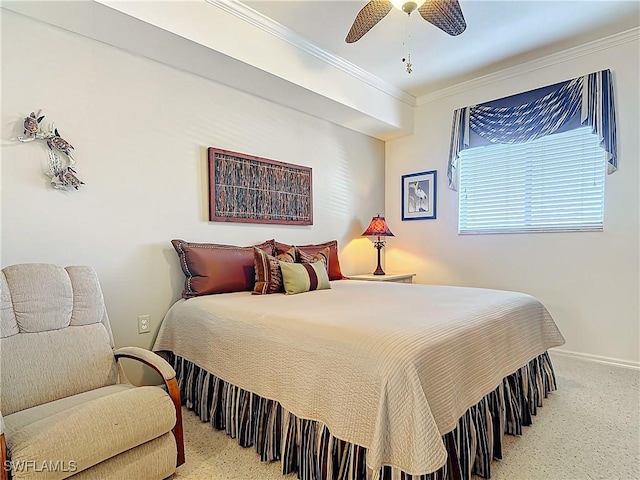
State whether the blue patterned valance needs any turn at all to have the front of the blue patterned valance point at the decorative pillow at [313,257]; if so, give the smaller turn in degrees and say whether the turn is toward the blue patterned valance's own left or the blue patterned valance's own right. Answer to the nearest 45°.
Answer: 0° — it already faces it

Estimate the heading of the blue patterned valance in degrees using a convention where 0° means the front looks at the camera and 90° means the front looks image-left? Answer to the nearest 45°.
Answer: approximately 45°

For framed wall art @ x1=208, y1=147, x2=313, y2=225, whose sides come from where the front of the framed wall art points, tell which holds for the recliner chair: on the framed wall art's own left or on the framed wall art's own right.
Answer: on the framed wall art's own right

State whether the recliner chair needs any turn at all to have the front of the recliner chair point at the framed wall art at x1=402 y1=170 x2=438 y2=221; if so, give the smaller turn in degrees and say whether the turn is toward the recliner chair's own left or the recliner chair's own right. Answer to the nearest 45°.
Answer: approximately 45° to the recliner chair's own left

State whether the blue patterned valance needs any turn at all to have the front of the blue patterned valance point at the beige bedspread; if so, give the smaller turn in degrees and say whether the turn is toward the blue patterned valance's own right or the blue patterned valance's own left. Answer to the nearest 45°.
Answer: approximately 45° to the blue patterned valance's own left

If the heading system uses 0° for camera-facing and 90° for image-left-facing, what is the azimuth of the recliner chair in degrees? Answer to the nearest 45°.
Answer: approximately 315°

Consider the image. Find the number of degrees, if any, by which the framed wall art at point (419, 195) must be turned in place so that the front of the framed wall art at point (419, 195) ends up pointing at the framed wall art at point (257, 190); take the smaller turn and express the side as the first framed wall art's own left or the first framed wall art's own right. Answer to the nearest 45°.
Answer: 0° — it already faces it

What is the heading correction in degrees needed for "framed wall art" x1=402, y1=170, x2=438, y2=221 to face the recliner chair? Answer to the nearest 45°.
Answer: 0° — it already faces it
